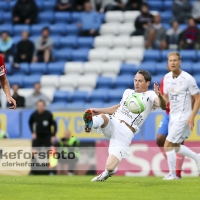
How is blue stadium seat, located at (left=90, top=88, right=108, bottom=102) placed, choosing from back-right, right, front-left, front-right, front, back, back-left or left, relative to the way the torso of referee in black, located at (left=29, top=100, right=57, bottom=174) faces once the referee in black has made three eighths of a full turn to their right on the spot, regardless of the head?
right

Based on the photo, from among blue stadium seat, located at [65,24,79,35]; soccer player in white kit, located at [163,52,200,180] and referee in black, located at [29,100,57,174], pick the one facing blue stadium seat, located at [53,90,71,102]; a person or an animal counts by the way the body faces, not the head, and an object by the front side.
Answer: blue stadium seat, located at [65,24,79,35]

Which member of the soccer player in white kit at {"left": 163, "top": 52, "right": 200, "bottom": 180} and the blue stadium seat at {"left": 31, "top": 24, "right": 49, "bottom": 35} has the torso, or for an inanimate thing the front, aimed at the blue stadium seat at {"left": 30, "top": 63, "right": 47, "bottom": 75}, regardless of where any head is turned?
the blue stadium seat at {"left": 31, "top": 24, "right": 49, "bottom": 35}

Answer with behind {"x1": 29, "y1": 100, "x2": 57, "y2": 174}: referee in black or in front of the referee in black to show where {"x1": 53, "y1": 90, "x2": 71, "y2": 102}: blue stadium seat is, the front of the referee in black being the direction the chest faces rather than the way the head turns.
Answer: behind

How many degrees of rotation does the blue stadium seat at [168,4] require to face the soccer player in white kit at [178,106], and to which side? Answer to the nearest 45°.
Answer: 0° — it already faces them

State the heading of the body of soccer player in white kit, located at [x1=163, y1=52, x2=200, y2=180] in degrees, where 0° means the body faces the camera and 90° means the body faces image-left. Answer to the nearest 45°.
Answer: approximately 45°

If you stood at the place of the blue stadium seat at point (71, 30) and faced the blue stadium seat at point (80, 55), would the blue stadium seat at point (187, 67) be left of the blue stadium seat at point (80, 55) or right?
left

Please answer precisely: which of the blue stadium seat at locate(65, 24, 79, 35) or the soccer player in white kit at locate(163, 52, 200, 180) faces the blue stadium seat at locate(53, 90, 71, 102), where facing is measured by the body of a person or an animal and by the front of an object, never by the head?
the blue stadium seat at locate(65, 24, 79, 35)

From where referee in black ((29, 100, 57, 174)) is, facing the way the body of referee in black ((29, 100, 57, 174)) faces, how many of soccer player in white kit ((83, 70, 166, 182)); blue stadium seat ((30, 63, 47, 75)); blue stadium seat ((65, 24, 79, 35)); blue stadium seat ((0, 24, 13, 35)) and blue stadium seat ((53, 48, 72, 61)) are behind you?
4

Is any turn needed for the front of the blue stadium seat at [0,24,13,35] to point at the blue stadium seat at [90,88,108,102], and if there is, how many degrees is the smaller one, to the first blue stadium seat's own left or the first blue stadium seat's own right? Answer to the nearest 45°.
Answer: approximately 45° to the first blue stadium seat's own left

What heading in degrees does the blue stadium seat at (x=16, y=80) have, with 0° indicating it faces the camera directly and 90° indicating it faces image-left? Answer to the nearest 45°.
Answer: approximately 0°

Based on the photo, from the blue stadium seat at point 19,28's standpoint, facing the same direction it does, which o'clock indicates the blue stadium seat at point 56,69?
the blue stadium seat at point 56,69 is roughly at 11 o'clock from the blue stadium seat at point 19,28.
